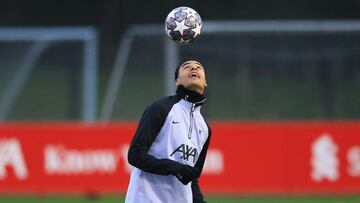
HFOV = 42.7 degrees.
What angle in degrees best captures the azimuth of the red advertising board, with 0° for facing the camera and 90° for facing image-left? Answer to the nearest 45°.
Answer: approximately 0°

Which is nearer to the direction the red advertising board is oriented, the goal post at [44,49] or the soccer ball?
the soccer ball

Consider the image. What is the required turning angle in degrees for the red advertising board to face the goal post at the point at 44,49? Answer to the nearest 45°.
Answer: approximately 135° to its right

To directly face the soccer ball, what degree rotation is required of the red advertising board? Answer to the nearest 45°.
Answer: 0° — it already faces it
